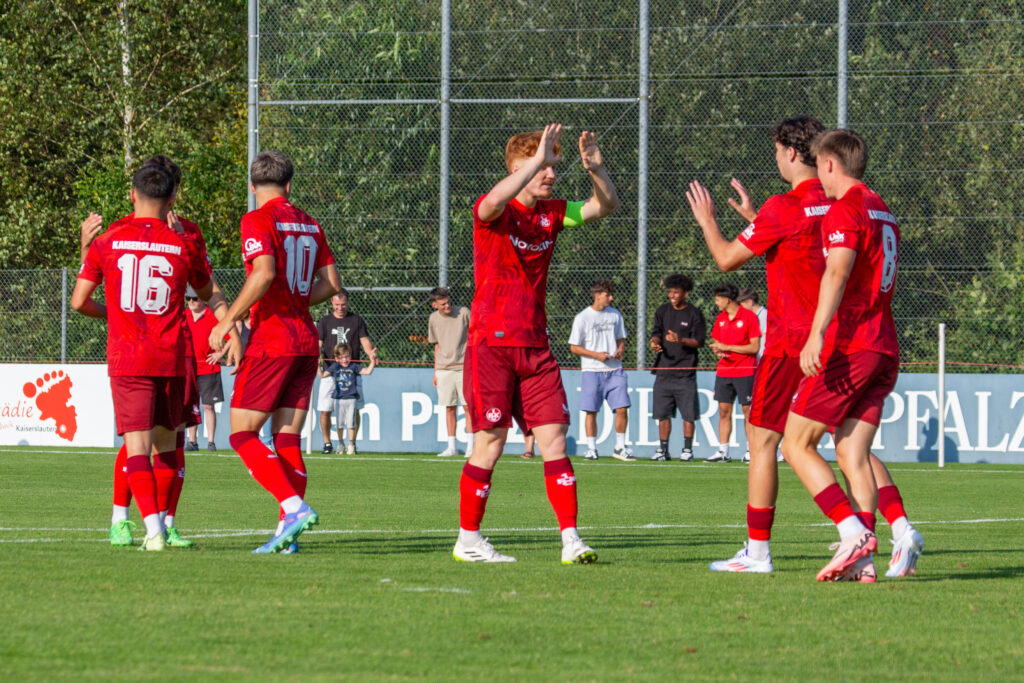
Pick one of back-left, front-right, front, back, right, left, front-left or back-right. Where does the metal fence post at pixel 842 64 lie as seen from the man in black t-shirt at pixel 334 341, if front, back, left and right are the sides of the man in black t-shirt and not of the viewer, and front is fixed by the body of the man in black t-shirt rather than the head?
left

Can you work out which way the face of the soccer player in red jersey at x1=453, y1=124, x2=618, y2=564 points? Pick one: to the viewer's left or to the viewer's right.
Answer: to the viewer's right

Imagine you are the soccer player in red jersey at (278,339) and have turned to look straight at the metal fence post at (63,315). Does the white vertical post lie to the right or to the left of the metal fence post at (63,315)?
right

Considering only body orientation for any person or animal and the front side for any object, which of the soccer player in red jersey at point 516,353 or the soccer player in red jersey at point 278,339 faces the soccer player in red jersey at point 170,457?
the soccer player in red jersey at point 278,339

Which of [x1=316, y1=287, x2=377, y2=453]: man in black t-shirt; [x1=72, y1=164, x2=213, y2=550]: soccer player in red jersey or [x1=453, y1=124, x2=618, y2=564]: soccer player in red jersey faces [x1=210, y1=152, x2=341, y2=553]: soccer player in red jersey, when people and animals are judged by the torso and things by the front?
the man in black t-shirt

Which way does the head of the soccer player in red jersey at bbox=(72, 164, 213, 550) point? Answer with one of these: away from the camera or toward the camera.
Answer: away from the camera

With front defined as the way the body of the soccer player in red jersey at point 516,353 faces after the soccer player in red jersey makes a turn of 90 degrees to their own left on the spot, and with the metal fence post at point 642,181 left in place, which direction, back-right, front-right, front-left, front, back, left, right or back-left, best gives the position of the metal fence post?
front-left

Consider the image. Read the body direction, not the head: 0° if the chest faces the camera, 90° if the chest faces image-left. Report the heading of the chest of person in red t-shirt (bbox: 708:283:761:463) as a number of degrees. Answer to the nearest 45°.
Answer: approximately 45°

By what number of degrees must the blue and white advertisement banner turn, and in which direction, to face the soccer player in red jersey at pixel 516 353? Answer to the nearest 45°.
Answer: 0° — it already faces them

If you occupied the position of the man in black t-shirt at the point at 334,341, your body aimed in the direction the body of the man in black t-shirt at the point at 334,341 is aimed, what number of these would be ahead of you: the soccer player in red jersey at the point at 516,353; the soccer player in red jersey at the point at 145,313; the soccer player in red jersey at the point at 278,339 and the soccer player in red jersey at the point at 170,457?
4
